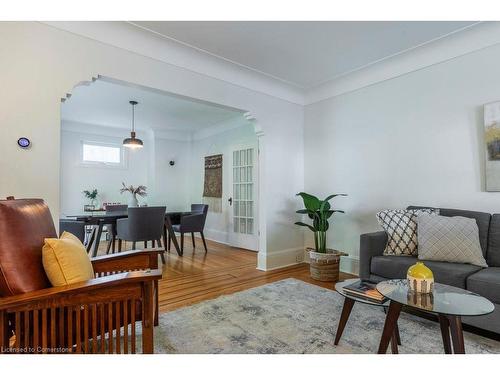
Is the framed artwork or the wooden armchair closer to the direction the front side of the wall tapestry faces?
the wooden armchair

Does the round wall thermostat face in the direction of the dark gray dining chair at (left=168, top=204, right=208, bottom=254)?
no

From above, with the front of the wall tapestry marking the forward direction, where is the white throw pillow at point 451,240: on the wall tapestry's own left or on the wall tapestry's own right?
on the wall tapestry's own left

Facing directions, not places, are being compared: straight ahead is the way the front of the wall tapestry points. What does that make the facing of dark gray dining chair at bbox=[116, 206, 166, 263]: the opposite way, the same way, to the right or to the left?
to the right

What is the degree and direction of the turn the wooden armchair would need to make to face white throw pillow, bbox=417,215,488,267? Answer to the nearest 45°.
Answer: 0° — it already faces it

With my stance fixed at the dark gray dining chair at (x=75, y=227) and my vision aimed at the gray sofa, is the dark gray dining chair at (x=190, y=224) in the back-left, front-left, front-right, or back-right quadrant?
front-left

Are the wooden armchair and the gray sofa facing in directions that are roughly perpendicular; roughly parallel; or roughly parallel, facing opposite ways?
roughly parallel, facing opposite ways

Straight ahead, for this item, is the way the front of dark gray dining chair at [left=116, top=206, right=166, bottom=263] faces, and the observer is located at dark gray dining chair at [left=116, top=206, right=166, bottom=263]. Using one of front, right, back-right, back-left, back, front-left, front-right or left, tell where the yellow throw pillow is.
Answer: back-left

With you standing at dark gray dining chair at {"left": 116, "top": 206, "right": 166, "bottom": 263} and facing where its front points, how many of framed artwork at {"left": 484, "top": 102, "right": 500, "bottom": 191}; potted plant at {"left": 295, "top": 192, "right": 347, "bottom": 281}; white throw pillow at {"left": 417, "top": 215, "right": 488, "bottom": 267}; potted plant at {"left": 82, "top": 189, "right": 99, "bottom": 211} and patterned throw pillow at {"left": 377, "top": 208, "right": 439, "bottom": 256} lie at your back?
4

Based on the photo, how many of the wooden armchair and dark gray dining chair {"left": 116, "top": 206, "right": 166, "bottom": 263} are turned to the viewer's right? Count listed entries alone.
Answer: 1

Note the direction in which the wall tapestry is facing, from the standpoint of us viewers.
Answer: facing the viewer and to the left of the viewer

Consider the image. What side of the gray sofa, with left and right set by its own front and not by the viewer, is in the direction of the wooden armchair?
front

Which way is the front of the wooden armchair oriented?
to the viewer's right

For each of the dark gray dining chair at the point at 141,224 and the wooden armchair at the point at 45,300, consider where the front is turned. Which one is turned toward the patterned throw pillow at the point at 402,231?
the wooden armchair

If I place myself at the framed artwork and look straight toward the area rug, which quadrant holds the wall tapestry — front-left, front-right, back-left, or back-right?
front-right

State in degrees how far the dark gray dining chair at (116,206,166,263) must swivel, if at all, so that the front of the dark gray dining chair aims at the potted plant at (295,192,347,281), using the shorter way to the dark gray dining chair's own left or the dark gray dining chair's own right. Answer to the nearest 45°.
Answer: approximately 180°

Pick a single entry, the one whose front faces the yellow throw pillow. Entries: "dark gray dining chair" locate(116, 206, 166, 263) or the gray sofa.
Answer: the gray sofa

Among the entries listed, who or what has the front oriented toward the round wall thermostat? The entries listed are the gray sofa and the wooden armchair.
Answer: the gray sofa

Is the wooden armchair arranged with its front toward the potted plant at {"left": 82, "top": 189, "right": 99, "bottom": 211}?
no

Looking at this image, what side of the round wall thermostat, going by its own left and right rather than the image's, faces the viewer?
front

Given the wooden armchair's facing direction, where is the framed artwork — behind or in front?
in front

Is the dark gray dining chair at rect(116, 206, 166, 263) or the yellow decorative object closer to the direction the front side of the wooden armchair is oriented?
the yellow decorative object

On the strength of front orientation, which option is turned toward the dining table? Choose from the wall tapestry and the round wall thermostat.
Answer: the wall tapestry
